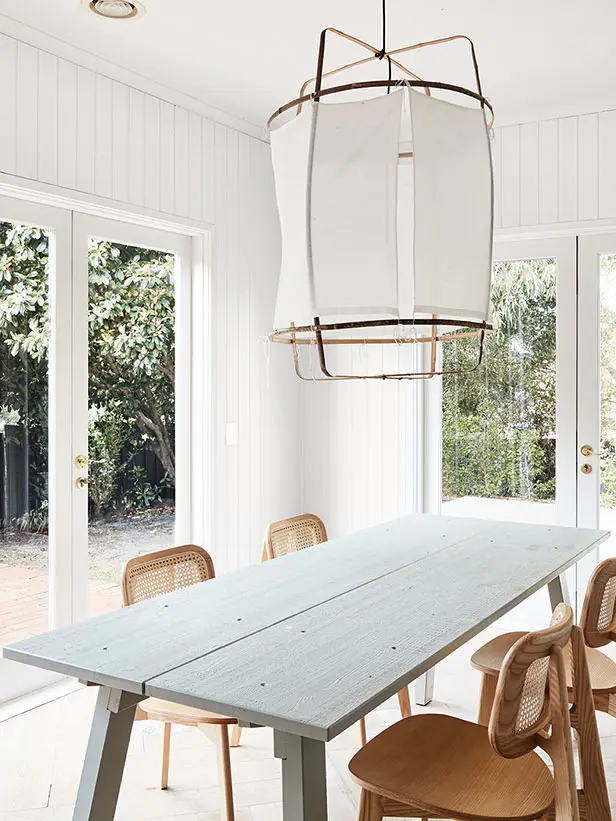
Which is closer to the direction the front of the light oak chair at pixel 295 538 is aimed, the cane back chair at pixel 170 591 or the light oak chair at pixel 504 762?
the light oak chair

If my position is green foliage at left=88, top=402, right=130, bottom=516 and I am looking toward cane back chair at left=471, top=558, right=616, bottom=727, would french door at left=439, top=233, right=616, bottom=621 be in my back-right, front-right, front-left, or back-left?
front-left

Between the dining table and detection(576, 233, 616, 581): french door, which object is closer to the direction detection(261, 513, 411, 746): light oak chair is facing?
the dining table

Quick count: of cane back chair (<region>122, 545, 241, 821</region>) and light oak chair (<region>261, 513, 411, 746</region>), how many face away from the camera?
0

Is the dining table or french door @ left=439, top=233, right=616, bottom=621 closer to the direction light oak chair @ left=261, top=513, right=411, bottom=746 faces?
the dining table

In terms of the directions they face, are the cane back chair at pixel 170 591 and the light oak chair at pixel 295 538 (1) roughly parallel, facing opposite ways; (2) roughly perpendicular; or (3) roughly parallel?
roughly parallel

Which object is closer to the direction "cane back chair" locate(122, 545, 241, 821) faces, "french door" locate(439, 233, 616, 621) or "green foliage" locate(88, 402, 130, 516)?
the french door

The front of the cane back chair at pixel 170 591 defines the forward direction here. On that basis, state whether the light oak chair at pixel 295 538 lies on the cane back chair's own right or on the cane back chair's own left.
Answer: on the cane back chair's own left

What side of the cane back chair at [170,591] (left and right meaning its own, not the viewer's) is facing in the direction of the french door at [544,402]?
left

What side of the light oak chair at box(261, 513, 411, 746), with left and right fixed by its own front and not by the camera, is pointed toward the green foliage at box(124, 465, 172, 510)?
back

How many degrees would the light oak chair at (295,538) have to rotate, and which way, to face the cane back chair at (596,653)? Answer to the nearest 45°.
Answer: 0° — it already faces it

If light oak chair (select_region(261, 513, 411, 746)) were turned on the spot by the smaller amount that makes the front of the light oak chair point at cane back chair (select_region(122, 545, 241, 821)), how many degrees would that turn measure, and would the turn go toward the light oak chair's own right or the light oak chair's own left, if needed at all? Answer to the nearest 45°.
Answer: approximately 90° to the light oak chair's own right

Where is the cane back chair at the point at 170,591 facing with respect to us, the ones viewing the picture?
facing the viewer and to the right of the viewer

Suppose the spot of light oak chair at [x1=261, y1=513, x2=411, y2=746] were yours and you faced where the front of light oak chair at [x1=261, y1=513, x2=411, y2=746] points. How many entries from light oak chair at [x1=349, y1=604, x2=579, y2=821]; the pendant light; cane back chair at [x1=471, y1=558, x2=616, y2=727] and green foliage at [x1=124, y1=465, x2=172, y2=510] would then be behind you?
1

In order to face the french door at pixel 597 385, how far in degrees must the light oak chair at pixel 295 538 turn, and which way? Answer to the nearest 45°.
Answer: approximately 90° to its left

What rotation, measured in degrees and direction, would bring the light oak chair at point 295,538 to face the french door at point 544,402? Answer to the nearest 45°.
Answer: approximately 90° to its left
